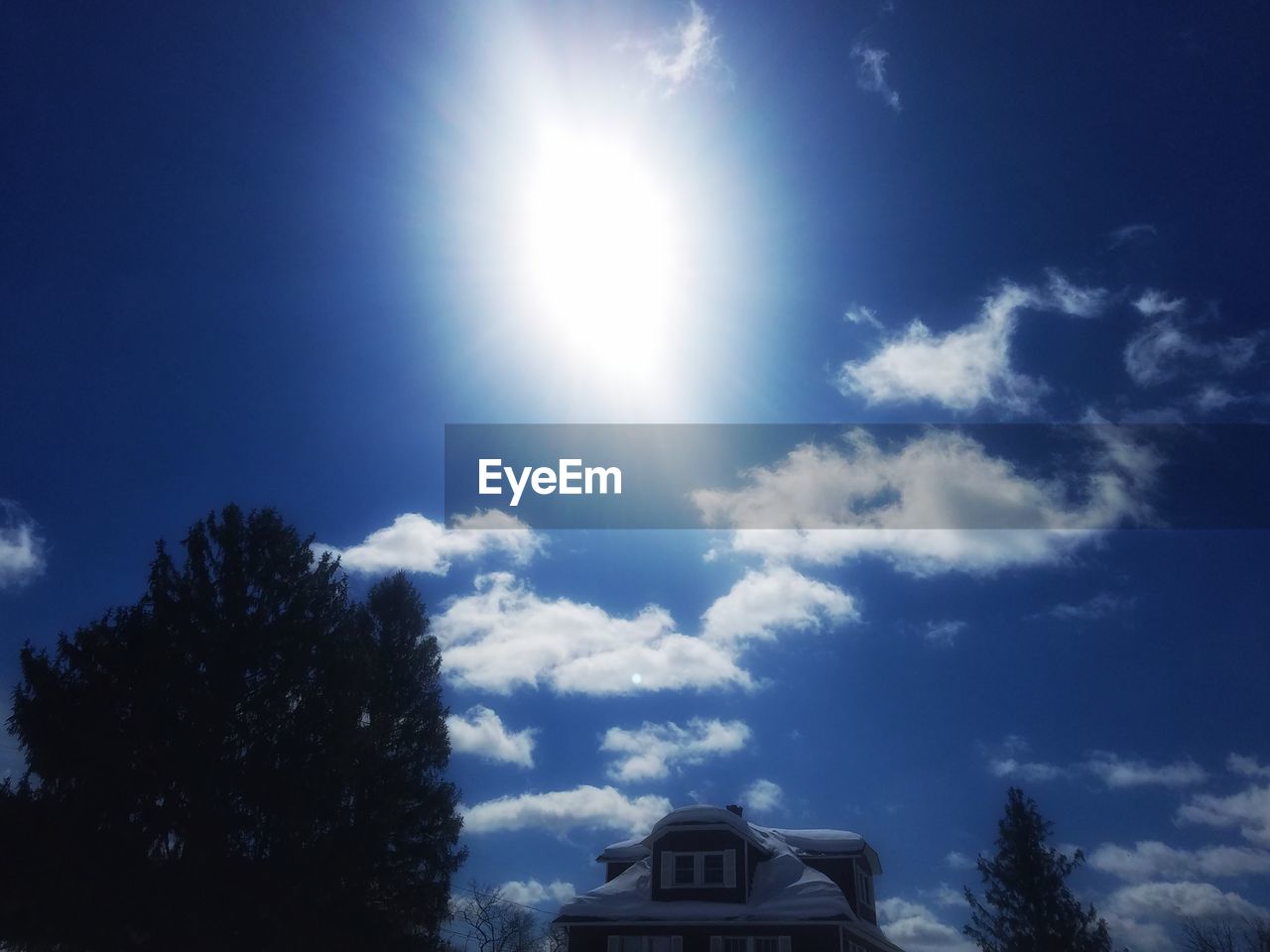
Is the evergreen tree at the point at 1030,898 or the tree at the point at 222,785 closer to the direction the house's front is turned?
the tree

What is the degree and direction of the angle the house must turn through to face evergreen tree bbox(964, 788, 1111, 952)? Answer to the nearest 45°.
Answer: approximately 135° to its left

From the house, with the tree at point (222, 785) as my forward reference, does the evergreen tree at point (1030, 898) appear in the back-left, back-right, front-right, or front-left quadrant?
back-left

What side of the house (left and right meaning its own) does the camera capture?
front

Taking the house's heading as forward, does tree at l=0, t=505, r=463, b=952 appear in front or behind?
in front
